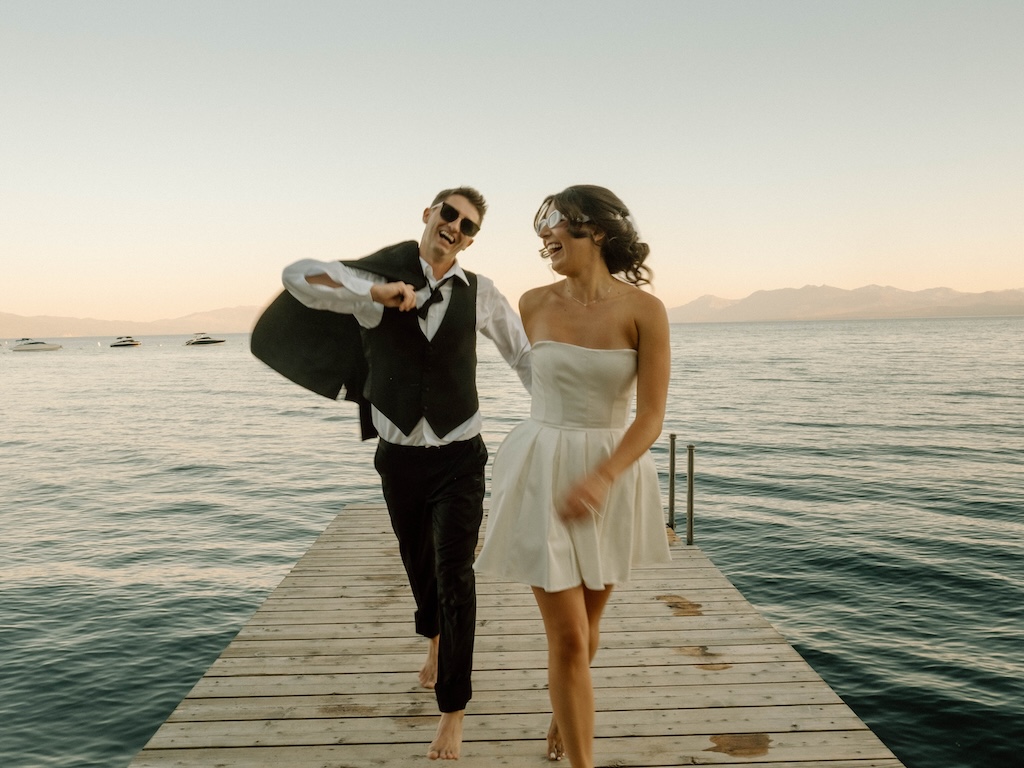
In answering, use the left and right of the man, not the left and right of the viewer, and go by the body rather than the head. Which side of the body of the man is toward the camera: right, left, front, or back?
front

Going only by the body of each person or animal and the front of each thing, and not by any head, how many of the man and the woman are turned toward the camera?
2

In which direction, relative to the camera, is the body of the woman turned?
toward the camera
